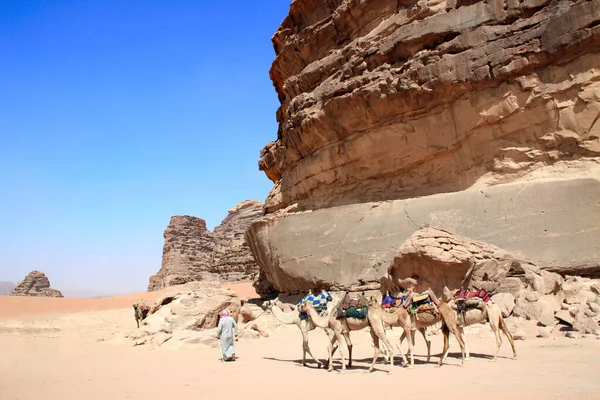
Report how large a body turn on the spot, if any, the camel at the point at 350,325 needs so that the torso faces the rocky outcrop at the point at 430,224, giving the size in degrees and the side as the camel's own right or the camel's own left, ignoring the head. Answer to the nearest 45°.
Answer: approximately 135° to the camel's own right

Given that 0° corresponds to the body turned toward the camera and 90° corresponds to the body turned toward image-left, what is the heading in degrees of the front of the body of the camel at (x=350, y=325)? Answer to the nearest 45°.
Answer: approximately 90°

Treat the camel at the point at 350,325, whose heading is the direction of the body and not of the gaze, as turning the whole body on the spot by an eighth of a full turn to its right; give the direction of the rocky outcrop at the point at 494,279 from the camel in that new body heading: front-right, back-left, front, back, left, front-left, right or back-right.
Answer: right

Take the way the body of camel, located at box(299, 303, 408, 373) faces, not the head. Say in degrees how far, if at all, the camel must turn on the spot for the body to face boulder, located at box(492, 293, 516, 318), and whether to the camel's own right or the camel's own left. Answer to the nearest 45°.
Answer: approximately 135° to the camel's own right

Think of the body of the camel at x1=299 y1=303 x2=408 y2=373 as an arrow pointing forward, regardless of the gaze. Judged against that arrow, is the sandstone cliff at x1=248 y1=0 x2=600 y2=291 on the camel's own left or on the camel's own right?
on the camel's own right

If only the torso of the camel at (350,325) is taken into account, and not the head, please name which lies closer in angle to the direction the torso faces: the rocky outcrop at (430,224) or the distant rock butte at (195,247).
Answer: the distant rock butte

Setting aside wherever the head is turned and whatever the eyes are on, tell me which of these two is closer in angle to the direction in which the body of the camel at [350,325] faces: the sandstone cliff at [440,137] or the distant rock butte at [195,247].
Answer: the distant rock butte

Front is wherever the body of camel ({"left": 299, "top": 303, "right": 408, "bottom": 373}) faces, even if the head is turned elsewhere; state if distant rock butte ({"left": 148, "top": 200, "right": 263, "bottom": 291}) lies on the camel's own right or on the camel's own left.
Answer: on the camel's own right
